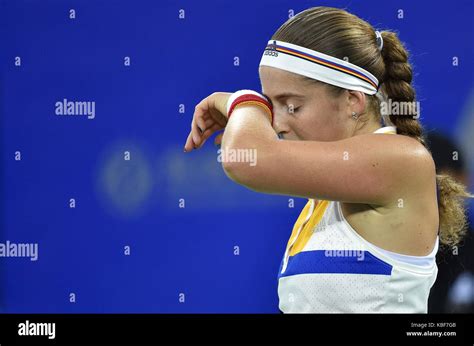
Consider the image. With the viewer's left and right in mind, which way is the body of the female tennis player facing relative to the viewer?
facing to the left of the viewer
